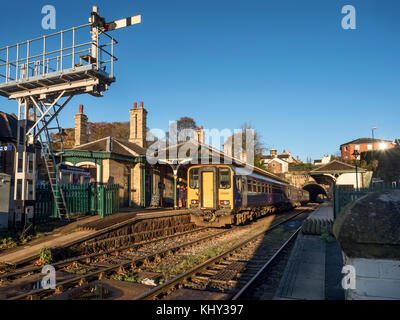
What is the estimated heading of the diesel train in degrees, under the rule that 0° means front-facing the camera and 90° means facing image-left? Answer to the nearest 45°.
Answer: approximately 45°

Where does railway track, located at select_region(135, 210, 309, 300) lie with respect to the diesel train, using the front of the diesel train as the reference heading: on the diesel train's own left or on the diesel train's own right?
on the diesel train's own left

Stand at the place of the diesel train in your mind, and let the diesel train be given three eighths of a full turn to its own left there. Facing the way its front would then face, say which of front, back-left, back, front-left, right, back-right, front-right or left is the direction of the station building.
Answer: back-left
